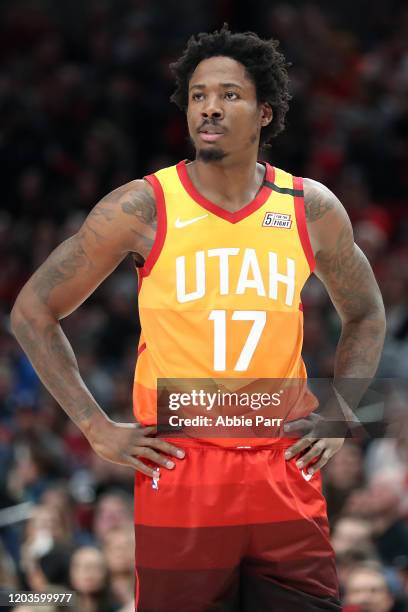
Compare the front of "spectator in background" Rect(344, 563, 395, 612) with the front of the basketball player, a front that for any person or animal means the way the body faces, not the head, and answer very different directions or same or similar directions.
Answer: same or similar directions

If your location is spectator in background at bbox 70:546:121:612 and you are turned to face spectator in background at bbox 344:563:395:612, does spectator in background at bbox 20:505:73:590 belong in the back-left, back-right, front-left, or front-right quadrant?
back-left

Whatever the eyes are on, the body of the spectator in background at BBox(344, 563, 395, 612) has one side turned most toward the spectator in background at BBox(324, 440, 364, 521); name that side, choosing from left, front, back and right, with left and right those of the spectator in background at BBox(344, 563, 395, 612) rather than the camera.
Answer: back

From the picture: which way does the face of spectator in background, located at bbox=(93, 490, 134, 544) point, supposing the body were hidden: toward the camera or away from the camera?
toward the camera

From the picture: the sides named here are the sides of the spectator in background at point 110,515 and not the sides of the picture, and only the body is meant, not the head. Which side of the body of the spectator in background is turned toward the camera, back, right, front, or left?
front

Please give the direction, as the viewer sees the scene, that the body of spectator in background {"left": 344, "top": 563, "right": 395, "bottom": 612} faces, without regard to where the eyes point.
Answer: toward the camera

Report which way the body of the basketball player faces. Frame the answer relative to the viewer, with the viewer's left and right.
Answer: facing the viewer

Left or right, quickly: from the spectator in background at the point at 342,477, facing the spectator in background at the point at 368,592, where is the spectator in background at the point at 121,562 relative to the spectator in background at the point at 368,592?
right

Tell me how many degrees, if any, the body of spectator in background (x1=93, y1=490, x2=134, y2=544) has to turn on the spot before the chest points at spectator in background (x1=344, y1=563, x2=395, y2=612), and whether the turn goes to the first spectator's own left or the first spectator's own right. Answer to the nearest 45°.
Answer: approximately 45° to the first spectator's own left

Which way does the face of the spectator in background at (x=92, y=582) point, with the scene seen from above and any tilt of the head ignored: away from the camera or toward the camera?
toward the camera

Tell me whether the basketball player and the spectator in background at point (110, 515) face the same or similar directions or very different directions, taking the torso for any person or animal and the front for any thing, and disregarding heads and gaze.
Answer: same or similar directions

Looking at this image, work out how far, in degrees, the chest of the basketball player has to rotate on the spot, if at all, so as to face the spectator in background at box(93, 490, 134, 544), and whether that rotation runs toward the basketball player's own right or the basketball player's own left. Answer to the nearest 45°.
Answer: approximately 180°

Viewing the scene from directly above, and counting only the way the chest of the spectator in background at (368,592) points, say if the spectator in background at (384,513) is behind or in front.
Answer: behind

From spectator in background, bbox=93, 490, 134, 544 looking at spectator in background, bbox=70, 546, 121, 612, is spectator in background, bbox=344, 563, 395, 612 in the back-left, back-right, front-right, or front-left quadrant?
front-left

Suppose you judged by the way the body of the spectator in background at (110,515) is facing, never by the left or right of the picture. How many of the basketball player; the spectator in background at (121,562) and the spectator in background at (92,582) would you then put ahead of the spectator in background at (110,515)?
3

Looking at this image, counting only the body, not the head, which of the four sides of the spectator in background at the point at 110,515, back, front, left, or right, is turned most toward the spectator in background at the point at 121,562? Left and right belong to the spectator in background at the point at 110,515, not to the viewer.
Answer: front
